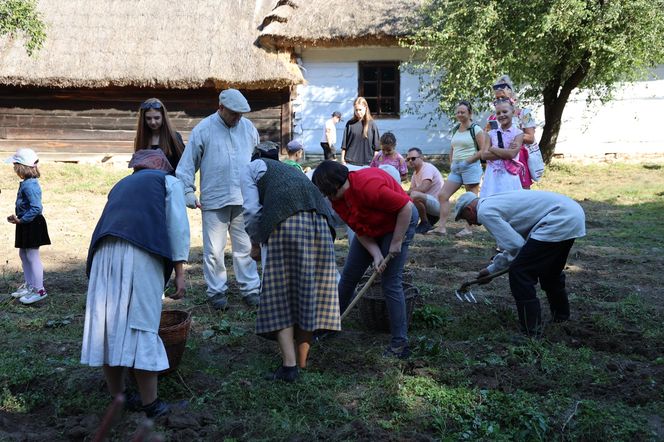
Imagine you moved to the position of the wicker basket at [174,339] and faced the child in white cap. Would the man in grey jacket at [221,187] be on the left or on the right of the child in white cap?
right

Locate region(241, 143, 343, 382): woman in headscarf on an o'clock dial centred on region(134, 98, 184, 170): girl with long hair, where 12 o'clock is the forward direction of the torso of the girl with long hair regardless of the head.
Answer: The woman in headscarf is roughly at 11 o'clock from the girl with long hair.

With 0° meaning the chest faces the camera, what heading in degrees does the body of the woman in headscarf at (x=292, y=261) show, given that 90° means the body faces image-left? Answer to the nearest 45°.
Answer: approximately 135°

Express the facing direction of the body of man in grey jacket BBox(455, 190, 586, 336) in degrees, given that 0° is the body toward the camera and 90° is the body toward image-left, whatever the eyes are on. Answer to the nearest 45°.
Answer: approximately 90°

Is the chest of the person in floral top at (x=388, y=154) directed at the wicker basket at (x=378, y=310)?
yes

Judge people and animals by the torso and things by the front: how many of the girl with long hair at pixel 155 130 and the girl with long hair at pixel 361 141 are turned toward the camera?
2

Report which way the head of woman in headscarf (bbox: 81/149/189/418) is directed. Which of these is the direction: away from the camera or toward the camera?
away from the camera

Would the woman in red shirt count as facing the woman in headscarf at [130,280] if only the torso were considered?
yes

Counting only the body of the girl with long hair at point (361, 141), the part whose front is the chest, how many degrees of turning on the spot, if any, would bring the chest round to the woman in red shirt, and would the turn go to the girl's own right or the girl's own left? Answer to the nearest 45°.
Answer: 0° — they already face them

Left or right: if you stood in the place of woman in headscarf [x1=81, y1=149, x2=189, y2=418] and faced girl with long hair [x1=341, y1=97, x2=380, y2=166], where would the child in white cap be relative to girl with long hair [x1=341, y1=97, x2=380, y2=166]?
left

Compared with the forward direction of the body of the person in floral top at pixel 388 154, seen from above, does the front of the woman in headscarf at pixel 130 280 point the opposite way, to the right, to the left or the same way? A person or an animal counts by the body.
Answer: the opposite way

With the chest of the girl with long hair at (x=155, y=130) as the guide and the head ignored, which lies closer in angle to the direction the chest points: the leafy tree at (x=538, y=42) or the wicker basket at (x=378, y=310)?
the wicker basket

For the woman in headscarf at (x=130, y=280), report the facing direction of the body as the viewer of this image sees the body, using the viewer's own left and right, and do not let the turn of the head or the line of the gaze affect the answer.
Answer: facing away from the viewer and to the right of the viewer

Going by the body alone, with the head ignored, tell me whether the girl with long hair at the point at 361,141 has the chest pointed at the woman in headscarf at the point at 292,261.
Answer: yes
